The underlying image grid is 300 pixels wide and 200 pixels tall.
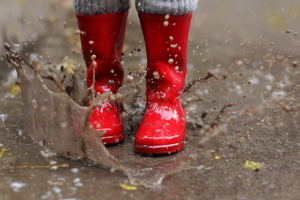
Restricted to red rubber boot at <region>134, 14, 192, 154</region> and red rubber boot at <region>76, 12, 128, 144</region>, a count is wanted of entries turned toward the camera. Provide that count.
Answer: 2

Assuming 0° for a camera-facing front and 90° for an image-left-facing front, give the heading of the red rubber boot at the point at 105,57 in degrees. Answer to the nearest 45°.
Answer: approximately 0°

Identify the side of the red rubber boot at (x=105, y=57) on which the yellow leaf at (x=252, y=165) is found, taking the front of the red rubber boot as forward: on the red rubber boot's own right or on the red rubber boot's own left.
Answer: on the red rubber boot's own left

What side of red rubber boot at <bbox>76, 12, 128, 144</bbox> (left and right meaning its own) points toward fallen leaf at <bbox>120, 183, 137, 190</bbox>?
front

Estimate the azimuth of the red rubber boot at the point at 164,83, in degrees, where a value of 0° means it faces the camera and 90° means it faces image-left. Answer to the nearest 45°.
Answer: approximately 0°
